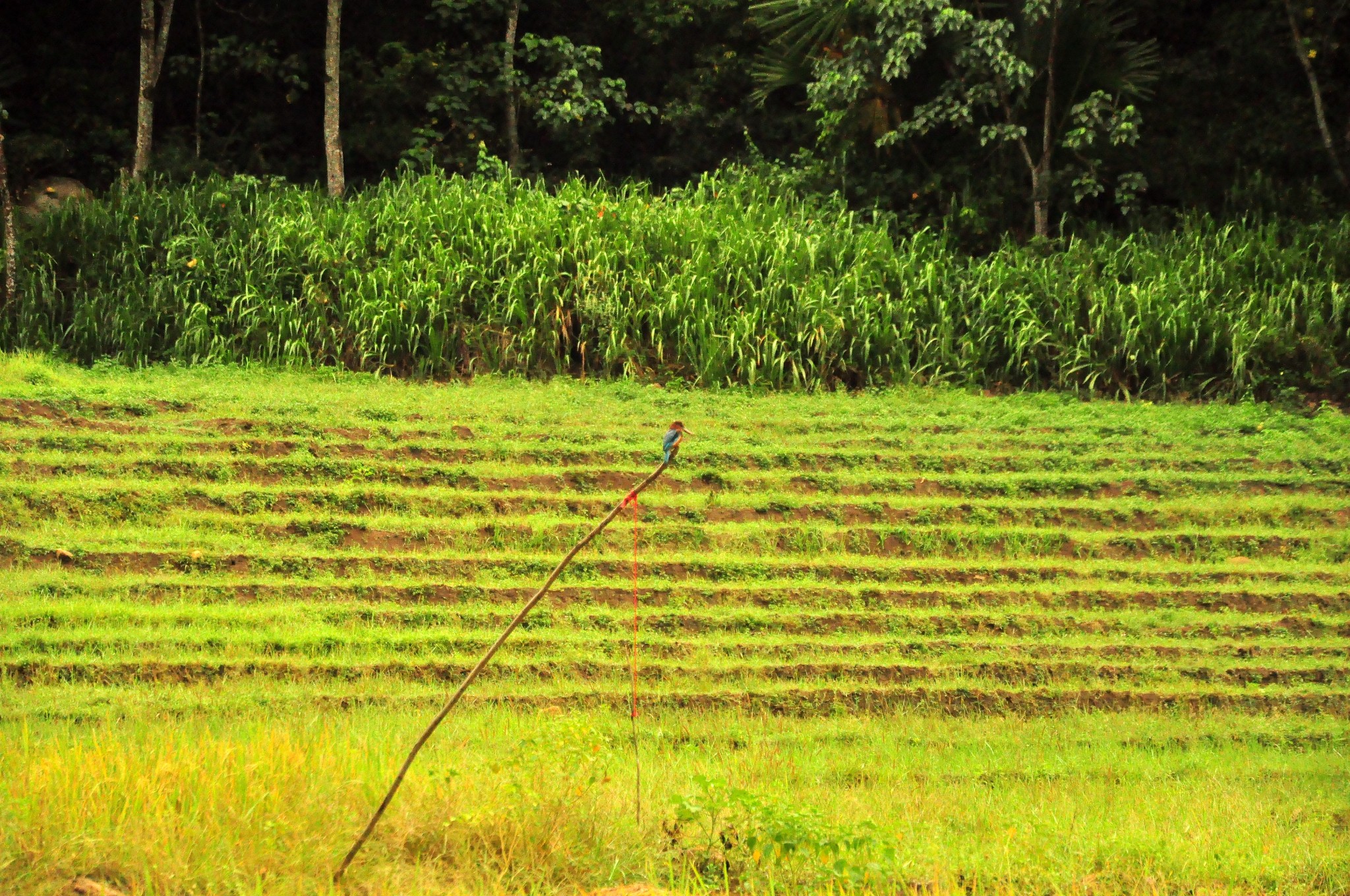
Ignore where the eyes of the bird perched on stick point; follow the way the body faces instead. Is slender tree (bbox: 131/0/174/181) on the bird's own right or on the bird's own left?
on the bird's own left

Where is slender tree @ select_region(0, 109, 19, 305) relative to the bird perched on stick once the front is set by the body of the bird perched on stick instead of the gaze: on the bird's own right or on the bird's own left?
on the bird's own left

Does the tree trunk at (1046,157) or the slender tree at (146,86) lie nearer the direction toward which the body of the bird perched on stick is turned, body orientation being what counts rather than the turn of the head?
the tree trunk
